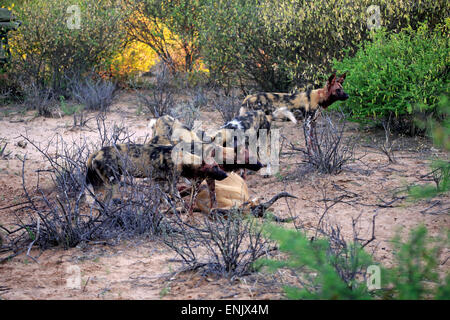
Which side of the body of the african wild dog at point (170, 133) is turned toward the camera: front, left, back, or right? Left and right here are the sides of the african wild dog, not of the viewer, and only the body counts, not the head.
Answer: right

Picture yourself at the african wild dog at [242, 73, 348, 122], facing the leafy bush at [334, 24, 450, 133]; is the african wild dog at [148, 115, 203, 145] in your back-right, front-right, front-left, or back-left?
back-right

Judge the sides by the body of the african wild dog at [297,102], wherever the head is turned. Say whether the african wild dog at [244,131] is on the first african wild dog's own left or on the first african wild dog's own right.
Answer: on the first african wild dog's own right

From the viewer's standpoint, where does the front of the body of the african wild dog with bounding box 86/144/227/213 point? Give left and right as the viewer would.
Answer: facing to the right of the viewer

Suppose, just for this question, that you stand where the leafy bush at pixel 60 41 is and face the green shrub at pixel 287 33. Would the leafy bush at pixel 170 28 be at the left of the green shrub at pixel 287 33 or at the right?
left

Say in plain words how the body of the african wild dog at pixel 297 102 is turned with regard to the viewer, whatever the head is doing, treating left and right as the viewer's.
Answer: facing to the right of the viewer

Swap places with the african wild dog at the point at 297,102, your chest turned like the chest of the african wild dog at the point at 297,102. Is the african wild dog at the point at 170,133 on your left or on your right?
on your right

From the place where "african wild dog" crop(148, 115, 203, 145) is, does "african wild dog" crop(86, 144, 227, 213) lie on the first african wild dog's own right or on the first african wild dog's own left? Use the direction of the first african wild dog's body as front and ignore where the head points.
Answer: on the first african wild dog's own right
